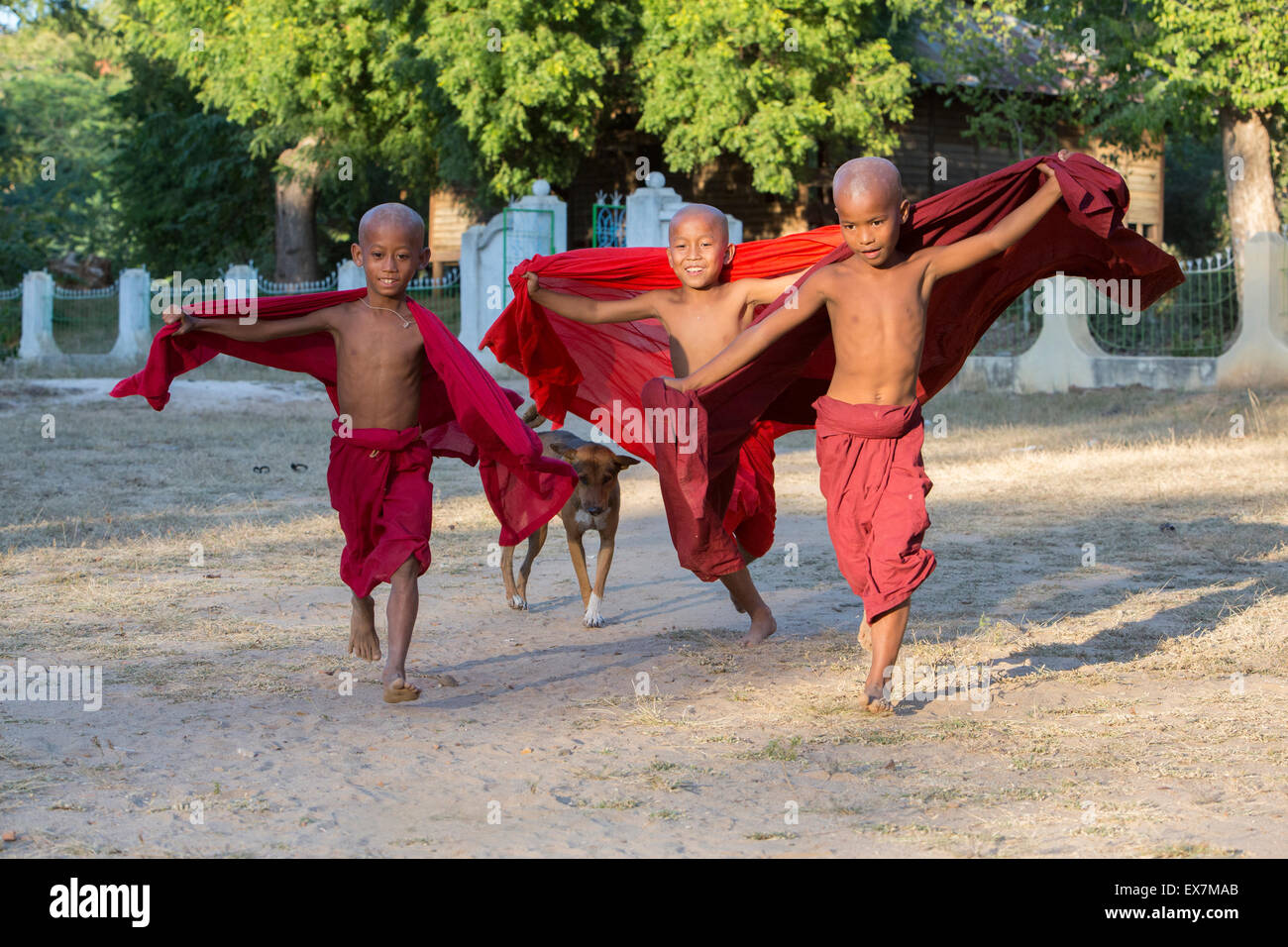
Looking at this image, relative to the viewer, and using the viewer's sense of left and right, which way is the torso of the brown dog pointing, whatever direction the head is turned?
facing the viewer and to the right of the viewer

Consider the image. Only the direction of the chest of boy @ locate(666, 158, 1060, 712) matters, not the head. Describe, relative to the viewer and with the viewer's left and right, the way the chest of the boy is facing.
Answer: facing the viewer

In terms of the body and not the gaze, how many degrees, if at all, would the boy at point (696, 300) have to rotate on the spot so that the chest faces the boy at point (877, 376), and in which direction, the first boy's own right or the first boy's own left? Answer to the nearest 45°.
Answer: approximately 45° to the first boy's own left

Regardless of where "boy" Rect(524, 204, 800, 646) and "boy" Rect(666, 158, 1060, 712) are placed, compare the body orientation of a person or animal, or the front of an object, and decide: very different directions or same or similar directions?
same or similar directions

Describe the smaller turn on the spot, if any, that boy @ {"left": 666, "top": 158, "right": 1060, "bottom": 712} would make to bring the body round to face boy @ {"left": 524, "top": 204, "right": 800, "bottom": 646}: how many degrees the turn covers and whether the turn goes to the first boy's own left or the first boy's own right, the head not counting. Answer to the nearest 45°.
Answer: approximately 135° to the first boy's own right

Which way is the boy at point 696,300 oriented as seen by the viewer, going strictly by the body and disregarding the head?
toward the camera

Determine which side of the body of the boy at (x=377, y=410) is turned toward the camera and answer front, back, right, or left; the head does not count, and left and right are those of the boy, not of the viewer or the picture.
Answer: front

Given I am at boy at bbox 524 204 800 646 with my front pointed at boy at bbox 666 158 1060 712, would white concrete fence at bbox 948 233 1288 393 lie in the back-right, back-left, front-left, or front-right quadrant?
back-left

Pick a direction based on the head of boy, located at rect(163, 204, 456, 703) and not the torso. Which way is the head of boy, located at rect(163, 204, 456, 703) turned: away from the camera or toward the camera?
toward the camera

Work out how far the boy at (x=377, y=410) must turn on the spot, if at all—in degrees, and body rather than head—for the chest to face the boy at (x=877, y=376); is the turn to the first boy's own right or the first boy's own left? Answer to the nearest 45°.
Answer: approximately 90° to the first boy's own left

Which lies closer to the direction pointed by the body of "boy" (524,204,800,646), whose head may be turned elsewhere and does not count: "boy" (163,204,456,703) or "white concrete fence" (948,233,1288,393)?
the boy
